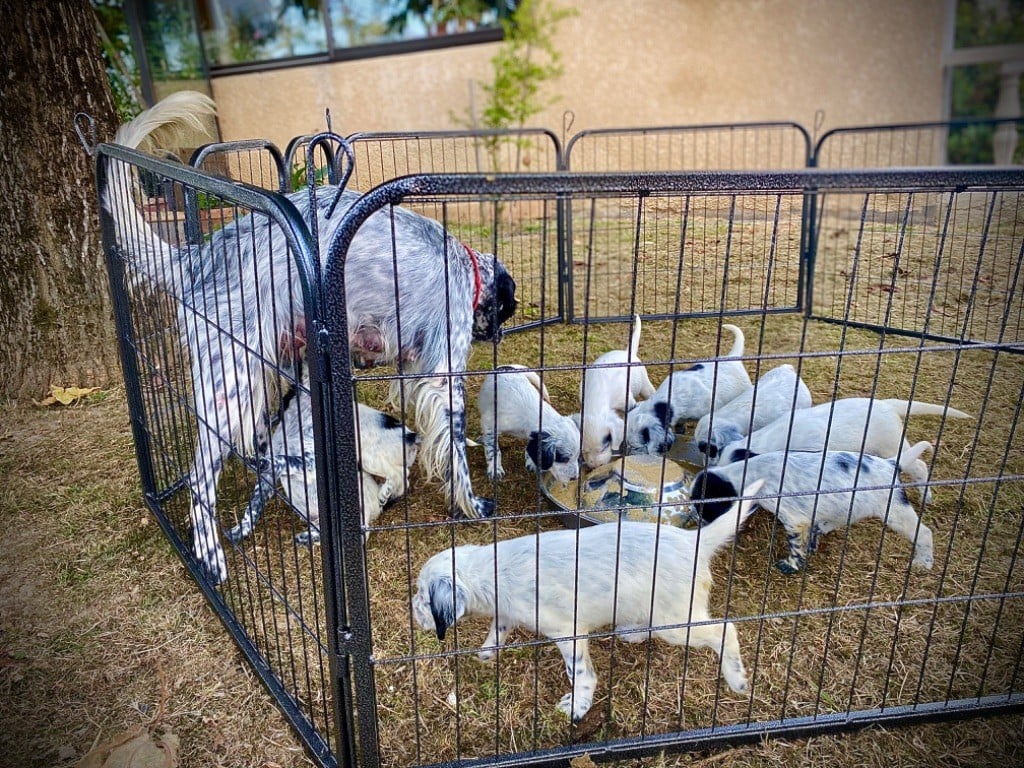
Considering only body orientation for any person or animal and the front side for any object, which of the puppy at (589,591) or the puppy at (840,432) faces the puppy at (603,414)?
the puppy at (840,432)

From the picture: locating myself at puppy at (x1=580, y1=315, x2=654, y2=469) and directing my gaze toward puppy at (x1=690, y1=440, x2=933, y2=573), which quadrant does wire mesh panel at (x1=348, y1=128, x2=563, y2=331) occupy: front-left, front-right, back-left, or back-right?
back-left

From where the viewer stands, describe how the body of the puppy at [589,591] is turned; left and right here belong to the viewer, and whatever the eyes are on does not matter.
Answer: facing to the left of the viewer

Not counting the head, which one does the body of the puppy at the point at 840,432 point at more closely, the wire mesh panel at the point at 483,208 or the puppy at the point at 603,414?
the puppy

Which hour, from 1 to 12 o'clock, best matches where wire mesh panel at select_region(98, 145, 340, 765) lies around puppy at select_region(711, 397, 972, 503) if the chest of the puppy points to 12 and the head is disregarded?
The wire mesh panel is roughly at 11 o'clock from the puppy.

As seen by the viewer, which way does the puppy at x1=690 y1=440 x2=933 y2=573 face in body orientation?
to the viewer's left

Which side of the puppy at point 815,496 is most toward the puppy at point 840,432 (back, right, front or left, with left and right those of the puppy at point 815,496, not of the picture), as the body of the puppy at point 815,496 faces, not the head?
right

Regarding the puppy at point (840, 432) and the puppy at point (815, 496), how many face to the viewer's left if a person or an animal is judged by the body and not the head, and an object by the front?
2

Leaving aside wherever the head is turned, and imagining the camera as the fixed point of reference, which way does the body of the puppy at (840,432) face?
to the viewer's left

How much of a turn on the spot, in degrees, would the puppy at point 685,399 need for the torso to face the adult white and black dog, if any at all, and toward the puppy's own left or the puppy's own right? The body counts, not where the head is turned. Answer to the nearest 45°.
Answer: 0° — it already faces it
